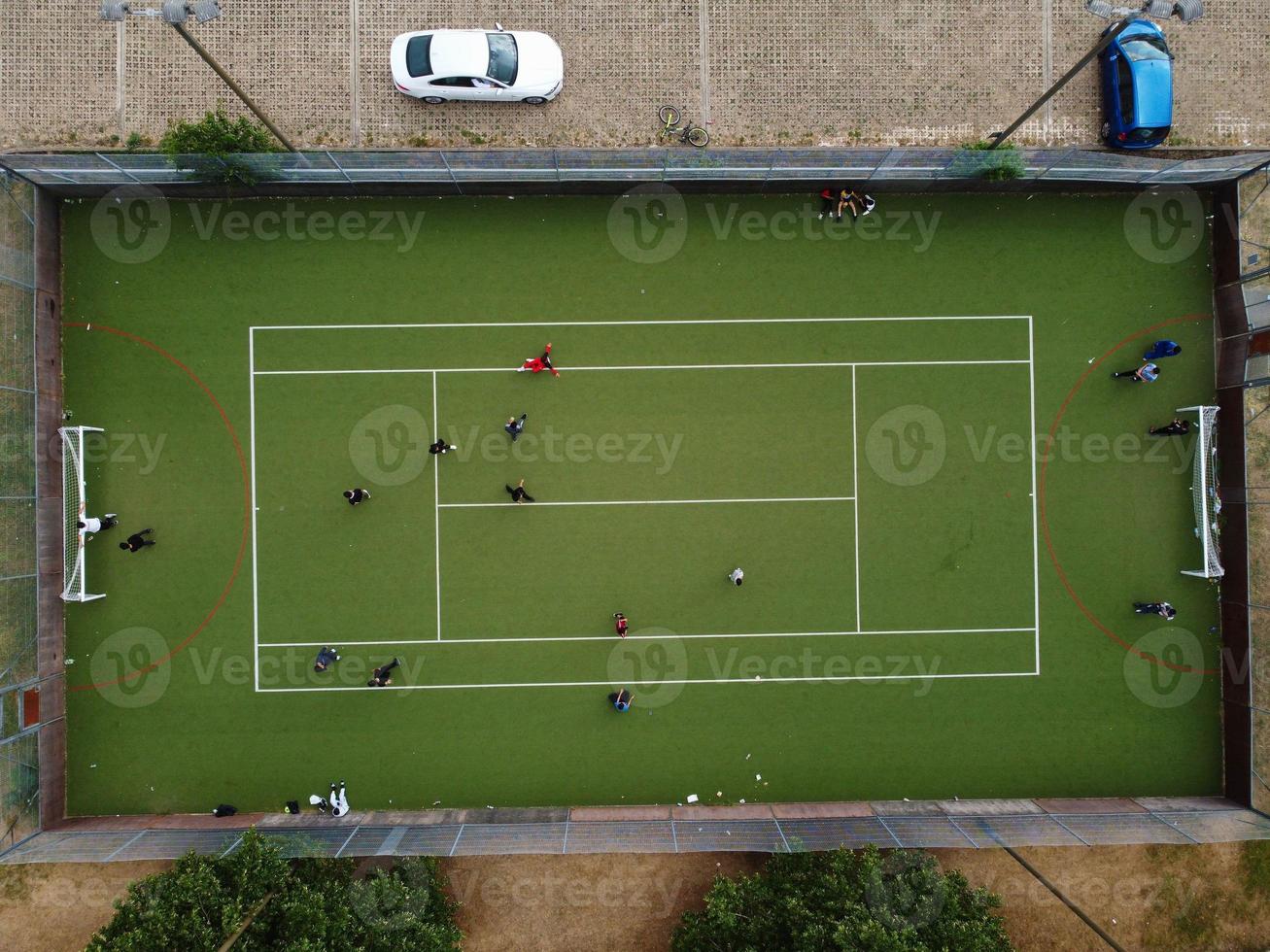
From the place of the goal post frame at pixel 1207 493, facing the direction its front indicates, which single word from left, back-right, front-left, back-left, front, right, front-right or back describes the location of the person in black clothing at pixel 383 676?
front-left

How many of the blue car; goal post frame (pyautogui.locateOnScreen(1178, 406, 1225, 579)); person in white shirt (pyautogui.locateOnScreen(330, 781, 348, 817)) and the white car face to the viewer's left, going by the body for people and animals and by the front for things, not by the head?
1

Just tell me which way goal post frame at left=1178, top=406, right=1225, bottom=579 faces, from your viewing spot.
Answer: facing to the left of the viewer

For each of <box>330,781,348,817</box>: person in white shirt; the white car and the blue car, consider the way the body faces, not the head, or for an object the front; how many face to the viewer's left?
0

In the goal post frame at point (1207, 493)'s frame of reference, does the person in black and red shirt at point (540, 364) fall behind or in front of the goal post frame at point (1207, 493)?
in front

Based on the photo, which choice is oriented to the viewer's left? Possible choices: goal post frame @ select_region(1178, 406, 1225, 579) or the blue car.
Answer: the goal post frame

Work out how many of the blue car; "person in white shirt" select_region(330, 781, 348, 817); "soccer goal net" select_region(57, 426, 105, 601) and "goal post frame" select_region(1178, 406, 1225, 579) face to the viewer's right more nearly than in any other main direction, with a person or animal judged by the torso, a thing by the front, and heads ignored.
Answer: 1

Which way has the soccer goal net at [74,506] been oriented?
to the viewer's right

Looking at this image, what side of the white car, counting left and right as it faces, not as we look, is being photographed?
right

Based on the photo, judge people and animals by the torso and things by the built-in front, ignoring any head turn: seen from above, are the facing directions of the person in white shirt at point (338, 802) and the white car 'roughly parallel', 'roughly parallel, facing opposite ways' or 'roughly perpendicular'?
roughly perpendicular

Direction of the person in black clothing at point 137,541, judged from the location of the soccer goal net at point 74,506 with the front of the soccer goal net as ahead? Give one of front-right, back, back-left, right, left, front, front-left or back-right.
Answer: front-right

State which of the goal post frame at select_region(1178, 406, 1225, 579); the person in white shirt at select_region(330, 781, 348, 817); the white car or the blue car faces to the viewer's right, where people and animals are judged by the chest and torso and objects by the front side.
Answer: the white car

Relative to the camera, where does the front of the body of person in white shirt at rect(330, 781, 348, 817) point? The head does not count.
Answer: away from the camera

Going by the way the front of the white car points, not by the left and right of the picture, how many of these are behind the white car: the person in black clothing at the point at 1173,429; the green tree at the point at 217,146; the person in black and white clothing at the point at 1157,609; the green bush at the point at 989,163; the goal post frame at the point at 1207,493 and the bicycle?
1
